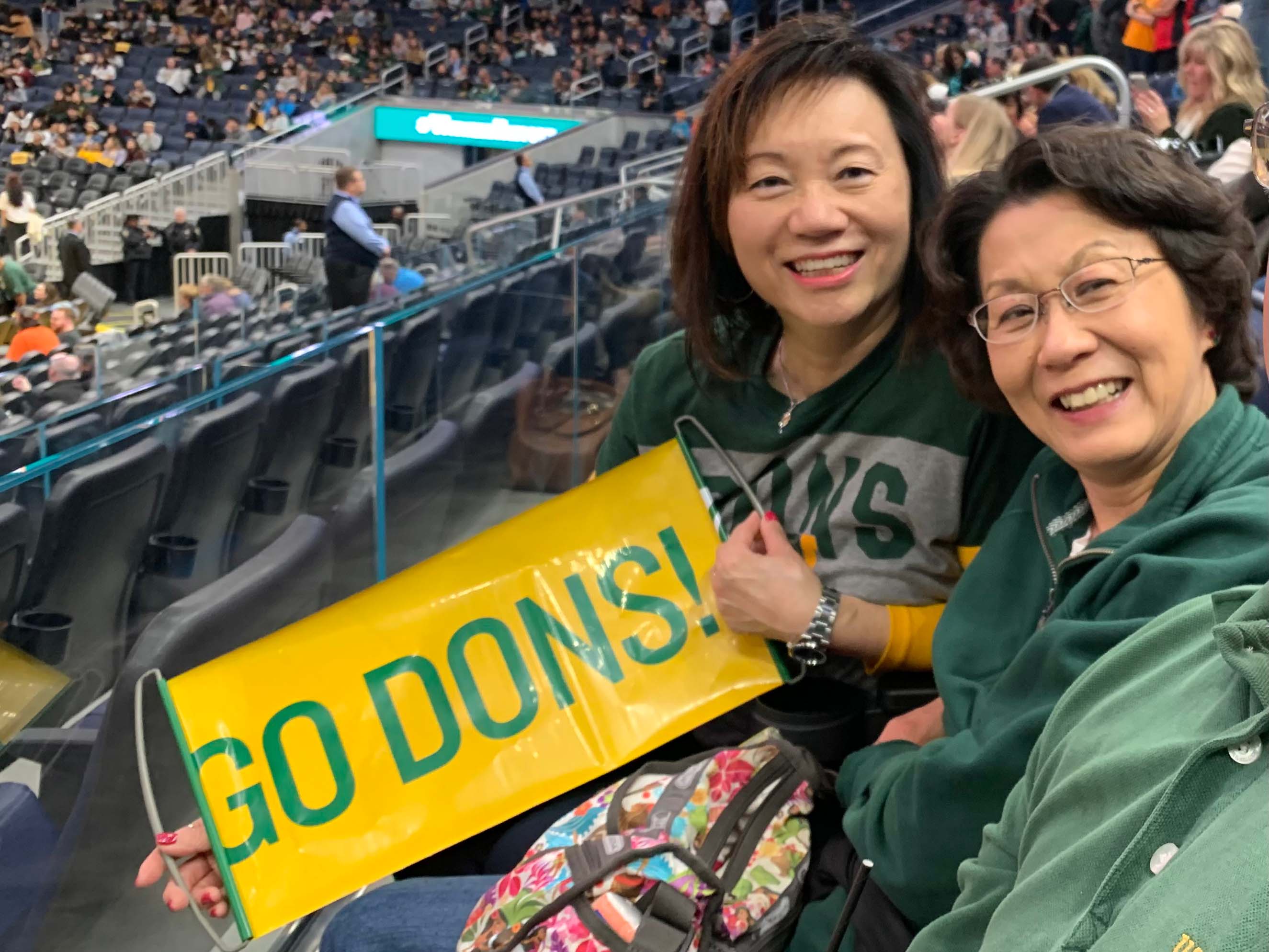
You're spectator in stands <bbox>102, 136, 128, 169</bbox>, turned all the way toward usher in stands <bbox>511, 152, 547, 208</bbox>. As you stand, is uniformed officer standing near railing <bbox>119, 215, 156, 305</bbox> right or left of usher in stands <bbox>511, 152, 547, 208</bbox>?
right

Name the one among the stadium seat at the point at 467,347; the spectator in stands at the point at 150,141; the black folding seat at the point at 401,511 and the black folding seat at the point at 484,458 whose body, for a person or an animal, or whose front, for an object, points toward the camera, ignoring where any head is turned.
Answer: the spectator in stands

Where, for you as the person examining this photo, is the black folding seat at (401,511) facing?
facing away from the viewer and to the left of the viewer

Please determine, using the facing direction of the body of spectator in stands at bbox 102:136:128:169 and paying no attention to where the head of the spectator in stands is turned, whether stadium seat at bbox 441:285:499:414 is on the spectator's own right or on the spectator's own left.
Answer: on the spectator's own left

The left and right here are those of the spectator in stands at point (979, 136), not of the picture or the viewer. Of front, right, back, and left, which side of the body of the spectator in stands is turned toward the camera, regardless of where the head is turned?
left

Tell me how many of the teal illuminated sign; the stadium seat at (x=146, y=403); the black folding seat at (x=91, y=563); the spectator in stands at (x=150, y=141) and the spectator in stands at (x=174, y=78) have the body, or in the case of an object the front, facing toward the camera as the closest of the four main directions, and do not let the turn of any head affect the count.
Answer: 3

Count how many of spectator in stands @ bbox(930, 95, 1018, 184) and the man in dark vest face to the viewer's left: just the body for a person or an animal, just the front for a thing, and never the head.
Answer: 1

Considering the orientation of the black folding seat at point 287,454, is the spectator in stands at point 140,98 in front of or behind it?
in front

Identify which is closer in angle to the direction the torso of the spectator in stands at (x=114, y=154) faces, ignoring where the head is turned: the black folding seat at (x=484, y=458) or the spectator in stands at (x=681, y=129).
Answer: the black folding seat

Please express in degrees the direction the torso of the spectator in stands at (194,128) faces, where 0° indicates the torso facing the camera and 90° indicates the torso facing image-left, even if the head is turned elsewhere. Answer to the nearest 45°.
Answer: approximately 45°

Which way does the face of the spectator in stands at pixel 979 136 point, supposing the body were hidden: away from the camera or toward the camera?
away from the camera

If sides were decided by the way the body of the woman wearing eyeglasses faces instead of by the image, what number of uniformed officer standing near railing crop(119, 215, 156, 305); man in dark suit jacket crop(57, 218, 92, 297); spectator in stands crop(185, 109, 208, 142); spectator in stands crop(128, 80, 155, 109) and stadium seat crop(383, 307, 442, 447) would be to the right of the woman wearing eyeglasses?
5

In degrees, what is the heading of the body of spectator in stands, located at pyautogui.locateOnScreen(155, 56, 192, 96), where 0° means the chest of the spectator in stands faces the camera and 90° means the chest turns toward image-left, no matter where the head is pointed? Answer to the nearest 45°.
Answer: approximately 0°

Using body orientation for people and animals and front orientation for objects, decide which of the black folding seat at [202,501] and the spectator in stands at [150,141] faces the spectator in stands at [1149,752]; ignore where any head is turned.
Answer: the spectator in stands at [150,141]
